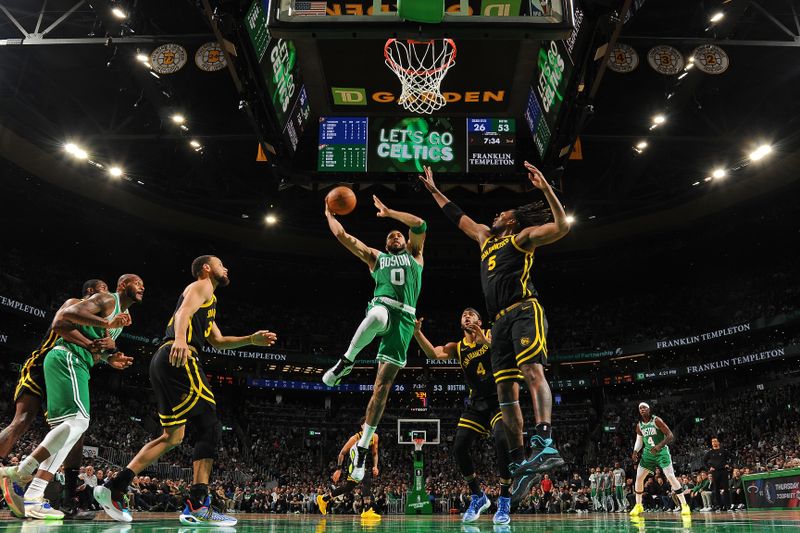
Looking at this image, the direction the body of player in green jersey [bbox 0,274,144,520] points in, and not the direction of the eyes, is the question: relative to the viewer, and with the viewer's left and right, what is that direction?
facing to the right of the viewer

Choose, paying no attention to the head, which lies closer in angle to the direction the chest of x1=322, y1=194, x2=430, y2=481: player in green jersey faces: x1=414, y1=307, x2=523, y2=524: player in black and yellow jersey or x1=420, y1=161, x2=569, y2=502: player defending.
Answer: the player defending

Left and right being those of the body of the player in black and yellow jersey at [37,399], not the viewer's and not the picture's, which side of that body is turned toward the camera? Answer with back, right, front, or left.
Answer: right

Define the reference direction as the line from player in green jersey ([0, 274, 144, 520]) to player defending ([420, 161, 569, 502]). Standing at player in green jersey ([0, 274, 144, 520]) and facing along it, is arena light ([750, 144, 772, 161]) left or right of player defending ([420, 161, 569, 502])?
left

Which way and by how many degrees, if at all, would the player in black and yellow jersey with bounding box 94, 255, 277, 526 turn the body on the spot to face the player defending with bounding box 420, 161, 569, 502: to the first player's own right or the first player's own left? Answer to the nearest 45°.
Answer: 0° — they already face them

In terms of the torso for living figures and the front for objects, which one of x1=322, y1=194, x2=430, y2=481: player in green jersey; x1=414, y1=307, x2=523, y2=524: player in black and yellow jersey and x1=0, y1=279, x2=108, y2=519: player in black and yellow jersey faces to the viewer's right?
x1=0, y1=279, x2=108, y2=519: player in black and yellow jersey

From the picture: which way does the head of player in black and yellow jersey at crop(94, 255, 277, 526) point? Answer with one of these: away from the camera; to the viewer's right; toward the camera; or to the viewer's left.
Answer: to the viewer's right

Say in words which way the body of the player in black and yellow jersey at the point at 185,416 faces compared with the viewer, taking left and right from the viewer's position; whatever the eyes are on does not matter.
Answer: facing to the right of the viewer
